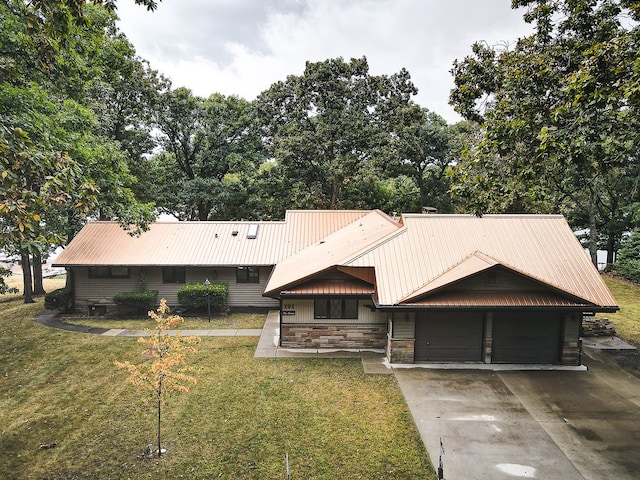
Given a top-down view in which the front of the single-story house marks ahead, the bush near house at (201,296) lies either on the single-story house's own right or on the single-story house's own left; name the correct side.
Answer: on the single-story house's own right

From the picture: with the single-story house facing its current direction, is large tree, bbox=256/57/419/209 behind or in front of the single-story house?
behind

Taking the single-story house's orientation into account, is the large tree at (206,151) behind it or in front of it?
behind

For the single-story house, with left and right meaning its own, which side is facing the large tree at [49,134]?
right

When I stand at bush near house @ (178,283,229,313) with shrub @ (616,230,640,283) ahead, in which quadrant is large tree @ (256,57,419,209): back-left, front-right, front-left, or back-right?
front-left

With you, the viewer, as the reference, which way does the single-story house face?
facing the viewer

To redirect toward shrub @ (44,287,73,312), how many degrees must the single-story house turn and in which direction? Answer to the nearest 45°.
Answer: approximately 90° to its right

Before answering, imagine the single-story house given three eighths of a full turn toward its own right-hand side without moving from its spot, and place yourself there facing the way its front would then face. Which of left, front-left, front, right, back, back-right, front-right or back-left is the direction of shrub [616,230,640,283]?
right
